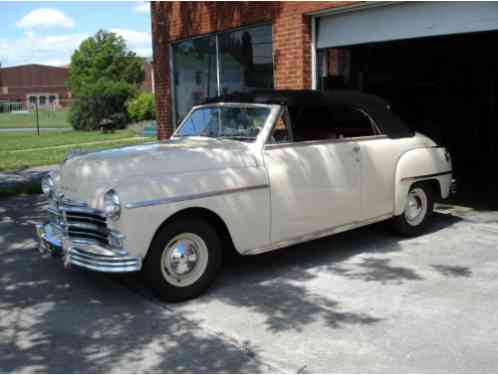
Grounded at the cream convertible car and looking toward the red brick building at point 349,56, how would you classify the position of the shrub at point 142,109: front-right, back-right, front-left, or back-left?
front-left

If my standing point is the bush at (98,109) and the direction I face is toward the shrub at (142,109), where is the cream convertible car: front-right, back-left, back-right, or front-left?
front-right

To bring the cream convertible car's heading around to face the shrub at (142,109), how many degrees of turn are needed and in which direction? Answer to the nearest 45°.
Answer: approximately 135° to its right

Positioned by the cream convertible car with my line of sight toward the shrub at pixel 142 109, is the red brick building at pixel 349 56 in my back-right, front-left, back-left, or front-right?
front-right

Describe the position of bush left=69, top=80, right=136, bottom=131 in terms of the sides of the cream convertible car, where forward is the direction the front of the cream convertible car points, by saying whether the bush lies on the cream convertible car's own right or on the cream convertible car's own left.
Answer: on the cream convertible car's own right

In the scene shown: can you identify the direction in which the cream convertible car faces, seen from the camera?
facing the viewer and to the left of the viewer
